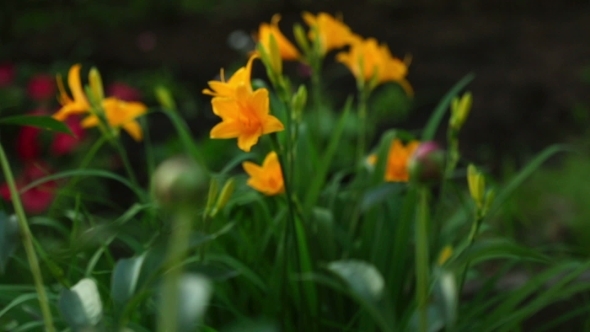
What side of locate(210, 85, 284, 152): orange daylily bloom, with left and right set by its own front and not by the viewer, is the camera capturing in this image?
front

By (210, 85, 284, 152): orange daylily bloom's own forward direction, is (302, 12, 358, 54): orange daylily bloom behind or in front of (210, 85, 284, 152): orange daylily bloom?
behind

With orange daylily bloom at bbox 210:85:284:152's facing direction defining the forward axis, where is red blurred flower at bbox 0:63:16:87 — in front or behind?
behind
